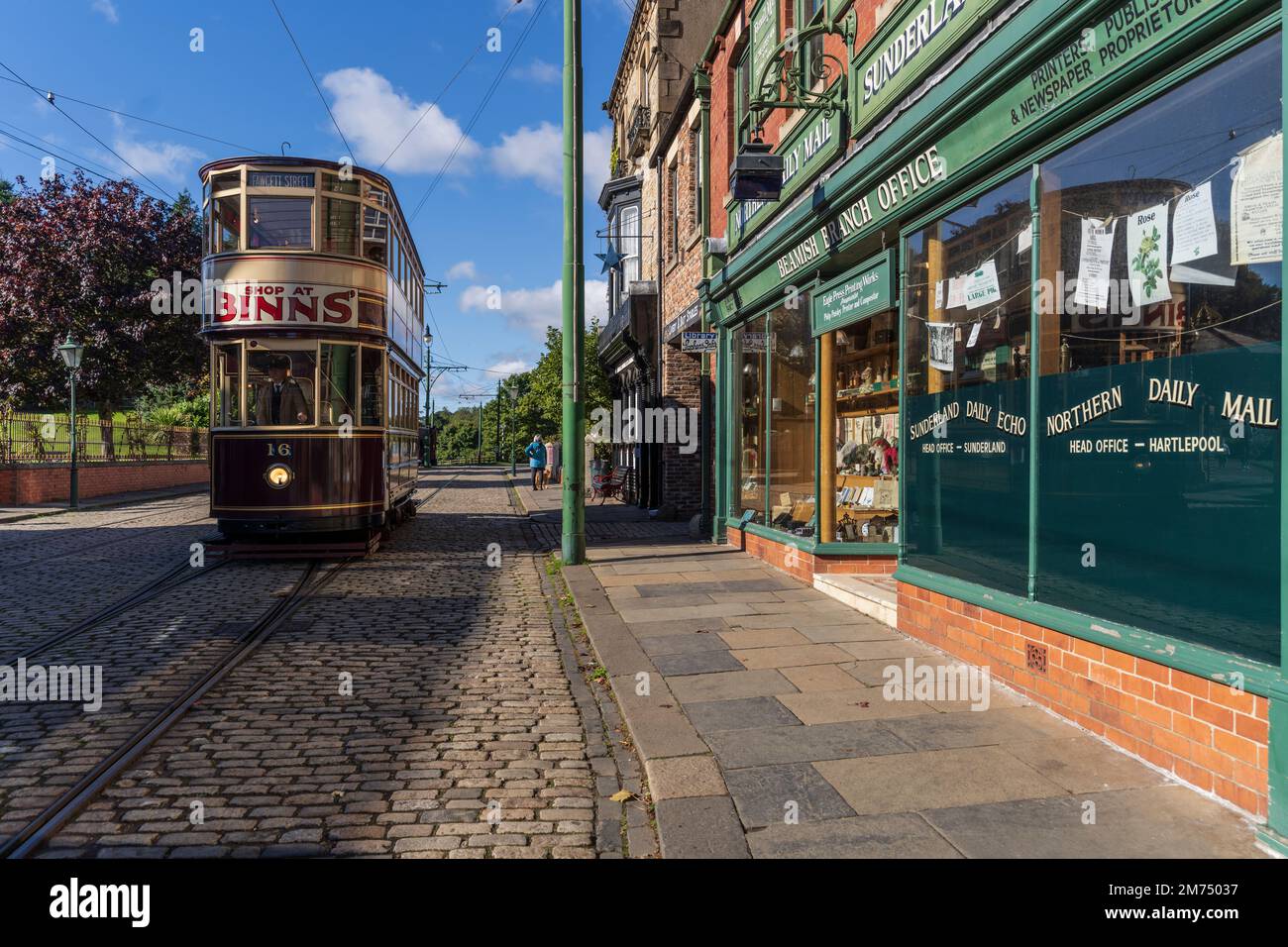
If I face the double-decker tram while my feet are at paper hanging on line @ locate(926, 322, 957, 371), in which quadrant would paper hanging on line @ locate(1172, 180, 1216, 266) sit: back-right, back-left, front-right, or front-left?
back-left

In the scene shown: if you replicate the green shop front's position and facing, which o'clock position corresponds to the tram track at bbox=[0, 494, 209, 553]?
The tram track is roughly at 2 o'clock from the green shop front.

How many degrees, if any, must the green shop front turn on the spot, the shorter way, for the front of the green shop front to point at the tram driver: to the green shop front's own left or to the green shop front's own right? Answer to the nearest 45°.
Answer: approximately 45° to the green shop front's own right

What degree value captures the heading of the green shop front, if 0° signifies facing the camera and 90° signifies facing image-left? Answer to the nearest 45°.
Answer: approximately 45°

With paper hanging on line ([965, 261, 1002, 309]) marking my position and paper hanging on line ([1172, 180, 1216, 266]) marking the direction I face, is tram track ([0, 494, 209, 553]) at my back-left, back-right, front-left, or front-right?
back-right

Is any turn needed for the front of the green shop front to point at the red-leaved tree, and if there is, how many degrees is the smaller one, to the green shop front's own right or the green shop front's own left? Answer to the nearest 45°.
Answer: approximately 90° to the green shop front's own right

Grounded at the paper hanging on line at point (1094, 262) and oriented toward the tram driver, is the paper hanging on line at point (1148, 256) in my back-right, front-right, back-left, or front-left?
back-left

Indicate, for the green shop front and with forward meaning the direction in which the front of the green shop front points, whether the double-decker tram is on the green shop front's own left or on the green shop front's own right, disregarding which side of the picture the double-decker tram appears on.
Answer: on the green shop front's own right

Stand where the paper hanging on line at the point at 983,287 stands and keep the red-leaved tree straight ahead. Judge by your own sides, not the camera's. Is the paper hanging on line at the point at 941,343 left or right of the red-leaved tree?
right
